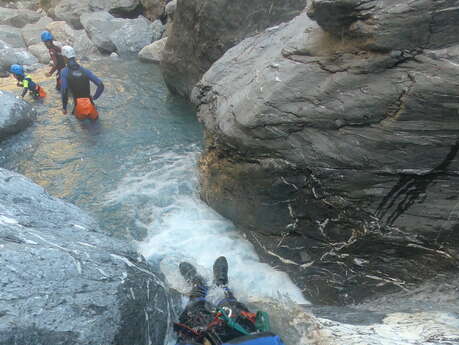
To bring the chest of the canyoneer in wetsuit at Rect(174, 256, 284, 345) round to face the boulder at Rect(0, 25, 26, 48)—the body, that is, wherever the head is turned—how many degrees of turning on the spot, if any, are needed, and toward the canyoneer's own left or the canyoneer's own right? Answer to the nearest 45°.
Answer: approximately 45° to the canyoneer's own left

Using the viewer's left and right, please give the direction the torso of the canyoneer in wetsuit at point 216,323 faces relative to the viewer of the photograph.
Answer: facing away from the viewer

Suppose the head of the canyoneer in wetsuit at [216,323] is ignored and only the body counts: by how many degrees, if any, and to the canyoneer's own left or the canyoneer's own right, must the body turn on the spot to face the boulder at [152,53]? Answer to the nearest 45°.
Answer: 0° — they already face it
